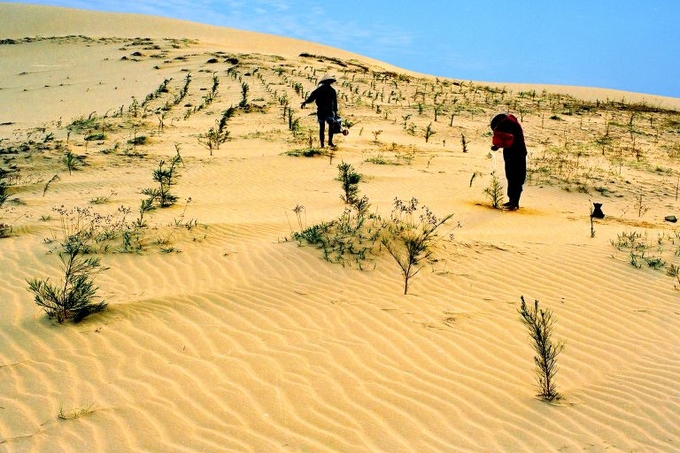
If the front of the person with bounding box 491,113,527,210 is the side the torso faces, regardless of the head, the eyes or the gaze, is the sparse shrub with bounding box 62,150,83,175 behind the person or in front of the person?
in front

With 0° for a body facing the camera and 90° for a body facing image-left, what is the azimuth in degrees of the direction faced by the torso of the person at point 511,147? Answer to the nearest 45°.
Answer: approximately 90°

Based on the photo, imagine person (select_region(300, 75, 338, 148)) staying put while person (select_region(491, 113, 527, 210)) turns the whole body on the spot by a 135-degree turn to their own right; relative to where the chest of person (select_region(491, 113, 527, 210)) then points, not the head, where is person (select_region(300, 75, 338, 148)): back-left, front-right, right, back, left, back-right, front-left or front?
left
